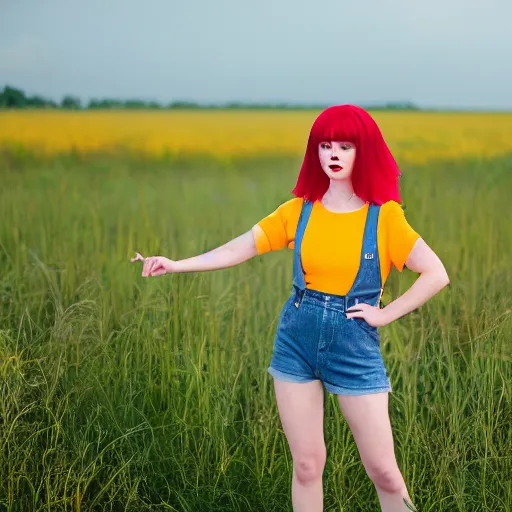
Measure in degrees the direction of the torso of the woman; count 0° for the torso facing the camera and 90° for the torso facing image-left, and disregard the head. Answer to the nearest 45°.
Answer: approximately 0°

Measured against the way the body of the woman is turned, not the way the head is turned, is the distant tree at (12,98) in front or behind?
behind
